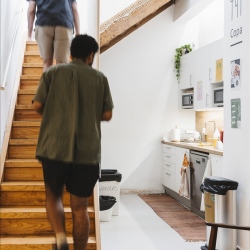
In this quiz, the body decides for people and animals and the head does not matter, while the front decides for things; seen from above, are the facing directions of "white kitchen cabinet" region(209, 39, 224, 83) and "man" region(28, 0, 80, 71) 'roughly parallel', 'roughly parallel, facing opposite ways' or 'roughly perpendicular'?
roughly perpendicular

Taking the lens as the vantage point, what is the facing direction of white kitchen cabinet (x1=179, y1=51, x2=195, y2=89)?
facing the viewer and to the left of the viewer

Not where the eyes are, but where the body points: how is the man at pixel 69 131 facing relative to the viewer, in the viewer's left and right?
facing away from the viewer

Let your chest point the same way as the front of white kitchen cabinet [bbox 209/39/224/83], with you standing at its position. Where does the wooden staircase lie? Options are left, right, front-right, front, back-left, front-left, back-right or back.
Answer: front

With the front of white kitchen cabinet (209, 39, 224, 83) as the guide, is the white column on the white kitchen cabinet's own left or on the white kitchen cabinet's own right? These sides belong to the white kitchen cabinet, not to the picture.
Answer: on the white kitchen cabinet's own left

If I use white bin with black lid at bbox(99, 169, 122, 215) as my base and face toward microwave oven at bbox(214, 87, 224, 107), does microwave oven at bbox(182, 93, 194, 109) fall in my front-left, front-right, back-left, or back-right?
front-left

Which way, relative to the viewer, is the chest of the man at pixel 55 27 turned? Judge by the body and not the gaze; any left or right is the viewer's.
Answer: facing away from the viewer

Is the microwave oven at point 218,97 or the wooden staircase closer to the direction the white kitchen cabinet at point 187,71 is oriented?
the wooden staircase

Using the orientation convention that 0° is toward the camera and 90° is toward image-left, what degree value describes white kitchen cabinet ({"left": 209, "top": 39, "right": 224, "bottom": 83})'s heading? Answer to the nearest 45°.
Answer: approximately 45°

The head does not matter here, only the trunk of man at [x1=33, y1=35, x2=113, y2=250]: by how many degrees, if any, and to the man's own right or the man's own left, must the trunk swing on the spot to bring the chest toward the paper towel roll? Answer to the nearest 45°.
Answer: approximately 45° to the man's own right

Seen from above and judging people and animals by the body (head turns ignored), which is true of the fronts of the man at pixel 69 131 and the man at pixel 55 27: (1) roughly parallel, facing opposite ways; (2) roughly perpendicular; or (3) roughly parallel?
roughly parallel

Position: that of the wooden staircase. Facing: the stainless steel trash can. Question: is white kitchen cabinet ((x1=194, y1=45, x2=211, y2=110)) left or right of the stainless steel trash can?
left

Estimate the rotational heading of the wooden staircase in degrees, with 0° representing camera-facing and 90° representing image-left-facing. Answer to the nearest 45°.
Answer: approximately 0°
